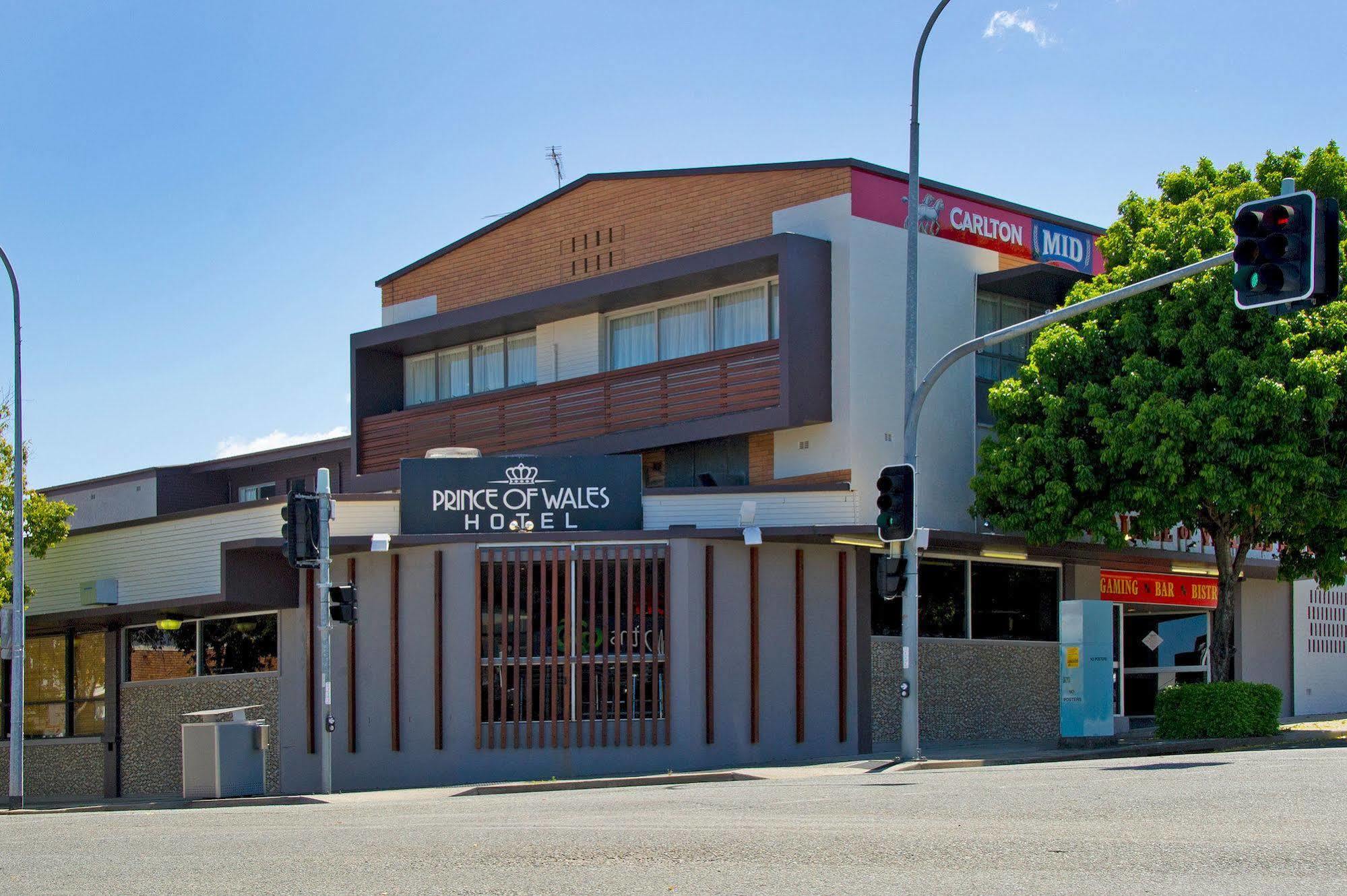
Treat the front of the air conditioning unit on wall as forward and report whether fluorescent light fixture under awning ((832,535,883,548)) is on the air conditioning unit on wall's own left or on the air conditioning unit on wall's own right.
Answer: on the air conditioning unit on wall's own left

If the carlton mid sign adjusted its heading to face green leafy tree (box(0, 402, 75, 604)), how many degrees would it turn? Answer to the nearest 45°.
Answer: approximately 135° to its right

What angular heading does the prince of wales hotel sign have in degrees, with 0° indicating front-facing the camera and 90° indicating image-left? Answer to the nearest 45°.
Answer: approximately 0°

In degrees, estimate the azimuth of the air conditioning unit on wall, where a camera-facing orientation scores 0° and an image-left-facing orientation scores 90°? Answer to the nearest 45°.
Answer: approximately 45°

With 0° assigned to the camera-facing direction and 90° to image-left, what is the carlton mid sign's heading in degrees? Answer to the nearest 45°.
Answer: approximately 315°

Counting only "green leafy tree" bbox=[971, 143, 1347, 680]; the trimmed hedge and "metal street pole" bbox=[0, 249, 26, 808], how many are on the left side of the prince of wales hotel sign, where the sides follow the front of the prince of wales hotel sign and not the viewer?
2

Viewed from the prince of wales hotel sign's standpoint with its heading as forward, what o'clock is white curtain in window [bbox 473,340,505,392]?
The white curtain in window is roughly at 6 o'clock from the prince of wales hotel sign.

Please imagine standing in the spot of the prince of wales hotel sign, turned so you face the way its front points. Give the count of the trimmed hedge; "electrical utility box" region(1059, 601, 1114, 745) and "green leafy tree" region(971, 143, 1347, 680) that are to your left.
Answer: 3

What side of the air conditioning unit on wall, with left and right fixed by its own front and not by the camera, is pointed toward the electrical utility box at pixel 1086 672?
left
